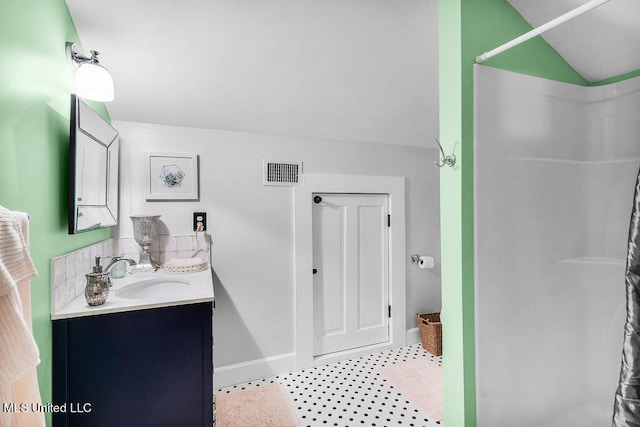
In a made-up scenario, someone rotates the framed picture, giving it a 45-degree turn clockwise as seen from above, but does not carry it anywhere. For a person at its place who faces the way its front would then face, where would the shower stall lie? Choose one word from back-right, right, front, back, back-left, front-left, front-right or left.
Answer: left

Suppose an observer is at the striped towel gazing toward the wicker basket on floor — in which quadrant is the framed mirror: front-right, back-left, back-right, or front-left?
front-left

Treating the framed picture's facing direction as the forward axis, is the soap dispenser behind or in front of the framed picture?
in front

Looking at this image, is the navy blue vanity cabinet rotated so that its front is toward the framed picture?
no

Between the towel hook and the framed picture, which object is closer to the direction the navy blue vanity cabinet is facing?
the towel hook

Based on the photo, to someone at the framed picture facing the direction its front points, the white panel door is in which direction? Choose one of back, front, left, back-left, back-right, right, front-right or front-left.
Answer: left

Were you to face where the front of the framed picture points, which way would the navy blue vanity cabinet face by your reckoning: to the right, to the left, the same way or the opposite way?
to the left

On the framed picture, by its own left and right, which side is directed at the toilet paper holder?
left

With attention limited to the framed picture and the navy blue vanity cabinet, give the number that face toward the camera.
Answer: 1

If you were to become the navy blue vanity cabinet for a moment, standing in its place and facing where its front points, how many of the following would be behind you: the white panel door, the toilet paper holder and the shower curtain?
0

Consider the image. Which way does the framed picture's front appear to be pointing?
toward the camera

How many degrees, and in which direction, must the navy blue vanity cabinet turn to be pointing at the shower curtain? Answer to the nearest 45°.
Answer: approximately 45° to its right

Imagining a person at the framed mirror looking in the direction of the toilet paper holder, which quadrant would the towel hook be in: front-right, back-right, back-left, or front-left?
front-right

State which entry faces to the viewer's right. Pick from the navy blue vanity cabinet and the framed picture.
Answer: the navy blue vanity cabinet

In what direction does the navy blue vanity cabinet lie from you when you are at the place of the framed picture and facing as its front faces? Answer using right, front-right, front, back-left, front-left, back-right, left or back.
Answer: front

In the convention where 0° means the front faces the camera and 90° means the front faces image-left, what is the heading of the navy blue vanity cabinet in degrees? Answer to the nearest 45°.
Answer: approximately 270°

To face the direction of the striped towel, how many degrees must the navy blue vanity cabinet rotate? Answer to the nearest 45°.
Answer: approximately 90° to its right

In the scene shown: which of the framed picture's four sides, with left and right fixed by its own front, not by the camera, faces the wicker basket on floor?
left
